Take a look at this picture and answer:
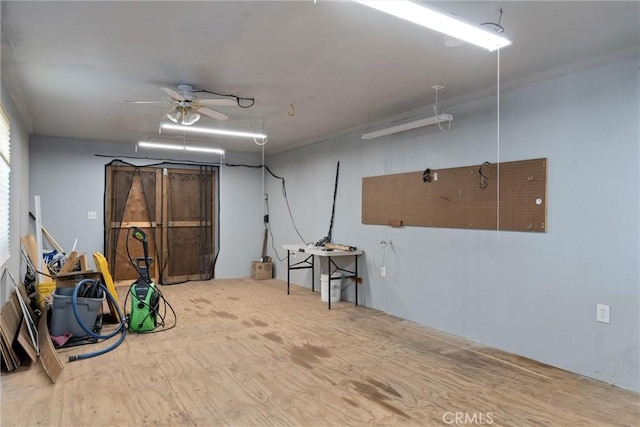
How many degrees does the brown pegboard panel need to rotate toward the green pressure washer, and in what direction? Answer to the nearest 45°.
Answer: approximately 45° to its right

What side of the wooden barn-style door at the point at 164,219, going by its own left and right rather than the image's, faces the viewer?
front

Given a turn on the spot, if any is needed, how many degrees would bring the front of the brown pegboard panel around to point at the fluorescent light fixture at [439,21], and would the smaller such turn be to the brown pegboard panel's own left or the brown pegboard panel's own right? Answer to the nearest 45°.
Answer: approximately 45° to the brown pegboard panel's own left

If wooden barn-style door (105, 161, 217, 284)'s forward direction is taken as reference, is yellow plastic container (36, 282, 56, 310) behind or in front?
in front

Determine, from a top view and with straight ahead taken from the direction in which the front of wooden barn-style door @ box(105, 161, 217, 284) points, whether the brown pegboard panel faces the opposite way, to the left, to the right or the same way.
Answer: to the right

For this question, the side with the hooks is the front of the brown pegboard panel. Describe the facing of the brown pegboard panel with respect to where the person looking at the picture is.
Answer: facing the viewer and to the left of the viewer

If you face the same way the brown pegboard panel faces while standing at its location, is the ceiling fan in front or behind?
in front

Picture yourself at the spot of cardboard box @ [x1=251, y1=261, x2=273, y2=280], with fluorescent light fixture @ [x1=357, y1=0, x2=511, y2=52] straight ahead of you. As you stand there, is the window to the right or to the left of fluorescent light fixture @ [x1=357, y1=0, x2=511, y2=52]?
right

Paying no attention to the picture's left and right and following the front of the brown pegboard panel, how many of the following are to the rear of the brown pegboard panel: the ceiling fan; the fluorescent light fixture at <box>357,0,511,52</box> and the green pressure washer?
0

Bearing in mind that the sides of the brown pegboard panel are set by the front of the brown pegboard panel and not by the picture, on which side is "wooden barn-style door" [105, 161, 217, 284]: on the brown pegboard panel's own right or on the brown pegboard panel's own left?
on the brown pegboard panel's own right

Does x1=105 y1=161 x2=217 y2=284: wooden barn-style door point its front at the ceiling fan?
yes

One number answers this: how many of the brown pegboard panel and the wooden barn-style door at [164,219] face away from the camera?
0

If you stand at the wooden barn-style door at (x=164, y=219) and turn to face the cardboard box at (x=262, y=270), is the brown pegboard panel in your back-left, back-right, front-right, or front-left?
front-right

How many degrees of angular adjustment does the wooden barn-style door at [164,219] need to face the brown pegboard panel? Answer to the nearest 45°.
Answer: approximately 45° to its left

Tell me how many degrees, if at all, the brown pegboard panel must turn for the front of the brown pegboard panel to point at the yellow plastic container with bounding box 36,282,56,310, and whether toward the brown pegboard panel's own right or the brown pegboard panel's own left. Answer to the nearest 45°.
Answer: approximately 45° to the brown pegboard panel's own right

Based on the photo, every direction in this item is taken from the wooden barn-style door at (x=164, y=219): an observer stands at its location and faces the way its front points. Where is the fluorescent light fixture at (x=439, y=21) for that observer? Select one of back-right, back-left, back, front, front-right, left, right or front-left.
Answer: front

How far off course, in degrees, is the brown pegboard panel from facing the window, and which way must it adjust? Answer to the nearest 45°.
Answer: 0° — it already faces it
